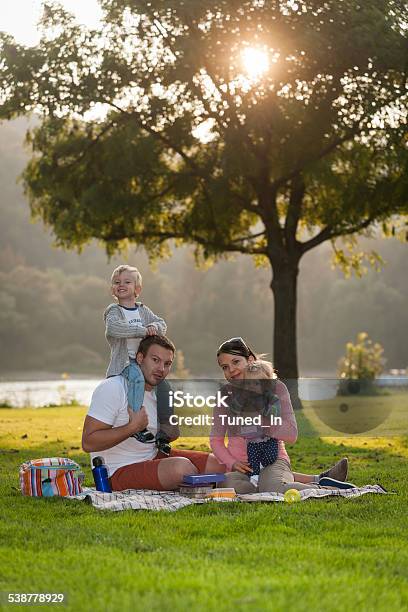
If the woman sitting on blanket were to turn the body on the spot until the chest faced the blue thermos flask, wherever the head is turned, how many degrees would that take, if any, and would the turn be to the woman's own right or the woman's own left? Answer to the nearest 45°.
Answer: approximately 45° to the woman's own right

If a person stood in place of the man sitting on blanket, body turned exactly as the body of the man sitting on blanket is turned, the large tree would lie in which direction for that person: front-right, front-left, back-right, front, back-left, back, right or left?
back-left

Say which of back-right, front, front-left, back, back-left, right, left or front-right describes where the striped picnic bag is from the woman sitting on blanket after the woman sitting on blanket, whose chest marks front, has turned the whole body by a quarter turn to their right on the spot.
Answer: front-left

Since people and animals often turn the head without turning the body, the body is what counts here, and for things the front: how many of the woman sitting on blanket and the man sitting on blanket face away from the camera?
0

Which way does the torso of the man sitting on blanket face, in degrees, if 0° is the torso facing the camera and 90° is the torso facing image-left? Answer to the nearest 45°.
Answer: approximately 315°

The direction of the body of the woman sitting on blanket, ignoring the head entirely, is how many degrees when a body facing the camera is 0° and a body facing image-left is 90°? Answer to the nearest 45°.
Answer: approximately 45°

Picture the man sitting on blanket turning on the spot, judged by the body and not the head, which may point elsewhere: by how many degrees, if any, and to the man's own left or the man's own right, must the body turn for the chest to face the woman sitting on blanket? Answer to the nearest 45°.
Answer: approximately 45° to the man's own left
